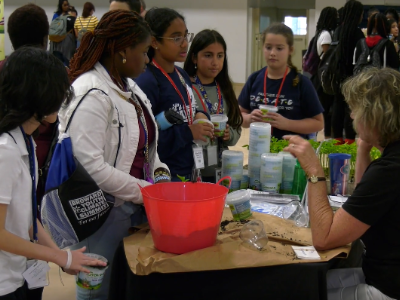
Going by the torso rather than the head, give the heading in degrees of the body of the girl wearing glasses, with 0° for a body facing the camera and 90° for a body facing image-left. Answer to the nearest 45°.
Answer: approximately 315°

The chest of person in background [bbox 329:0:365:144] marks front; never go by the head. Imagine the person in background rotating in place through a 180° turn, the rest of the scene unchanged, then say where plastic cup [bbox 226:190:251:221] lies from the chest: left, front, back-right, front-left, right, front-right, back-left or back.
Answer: front

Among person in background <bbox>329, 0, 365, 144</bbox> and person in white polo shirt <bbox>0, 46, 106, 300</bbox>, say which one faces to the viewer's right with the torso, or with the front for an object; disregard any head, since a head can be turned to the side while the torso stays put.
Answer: person in white polo shirt <bbox>0, 46, 106, 300</bbox>

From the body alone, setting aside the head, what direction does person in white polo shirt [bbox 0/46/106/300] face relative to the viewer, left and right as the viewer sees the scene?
facing to the right of the viewer

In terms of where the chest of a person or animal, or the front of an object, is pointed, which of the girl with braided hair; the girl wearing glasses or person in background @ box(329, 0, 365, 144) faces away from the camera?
the person in background

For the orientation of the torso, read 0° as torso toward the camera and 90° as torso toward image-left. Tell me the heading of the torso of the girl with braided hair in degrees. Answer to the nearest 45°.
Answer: approximately 270°

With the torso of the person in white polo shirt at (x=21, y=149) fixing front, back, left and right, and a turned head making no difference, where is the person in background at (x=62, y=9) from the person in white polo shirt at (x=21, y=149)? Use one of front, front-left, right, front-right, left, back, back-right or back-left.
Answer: left

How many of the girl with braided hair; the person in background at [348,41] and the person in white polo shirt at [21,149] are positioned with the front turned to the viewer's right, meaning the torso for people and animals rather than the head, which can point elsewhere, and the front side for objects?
2

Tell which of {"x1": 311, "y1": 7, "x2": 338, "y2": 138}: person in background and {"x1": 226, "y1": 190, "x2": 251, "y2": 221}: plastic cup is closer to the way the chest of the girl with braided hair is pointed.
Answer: the plastic cup

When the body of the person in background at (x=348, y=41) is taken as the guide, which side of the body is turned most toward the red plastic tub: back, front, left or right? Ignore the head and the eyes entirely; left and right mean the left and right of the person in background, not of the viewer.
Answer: back

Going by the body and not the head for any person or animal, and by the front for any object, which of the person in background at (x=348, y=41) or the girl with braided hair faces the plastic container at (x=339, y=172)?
the girl with braided hair

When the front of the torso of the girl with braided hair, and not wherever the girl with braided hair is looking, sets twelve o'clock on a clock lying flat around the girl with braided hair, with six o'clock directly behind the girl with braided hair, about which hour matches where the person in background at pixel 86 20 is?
The person in background is roughly at 9 o'clock from the girl with braided hair.

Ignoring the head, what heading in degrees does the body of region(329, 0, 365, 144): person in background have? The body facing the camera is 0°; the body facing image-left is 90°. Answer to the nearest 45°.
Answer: approximately 180°

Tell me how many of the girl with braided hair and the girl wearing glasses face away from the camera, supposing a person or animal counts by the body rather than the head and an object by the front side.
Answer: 0
